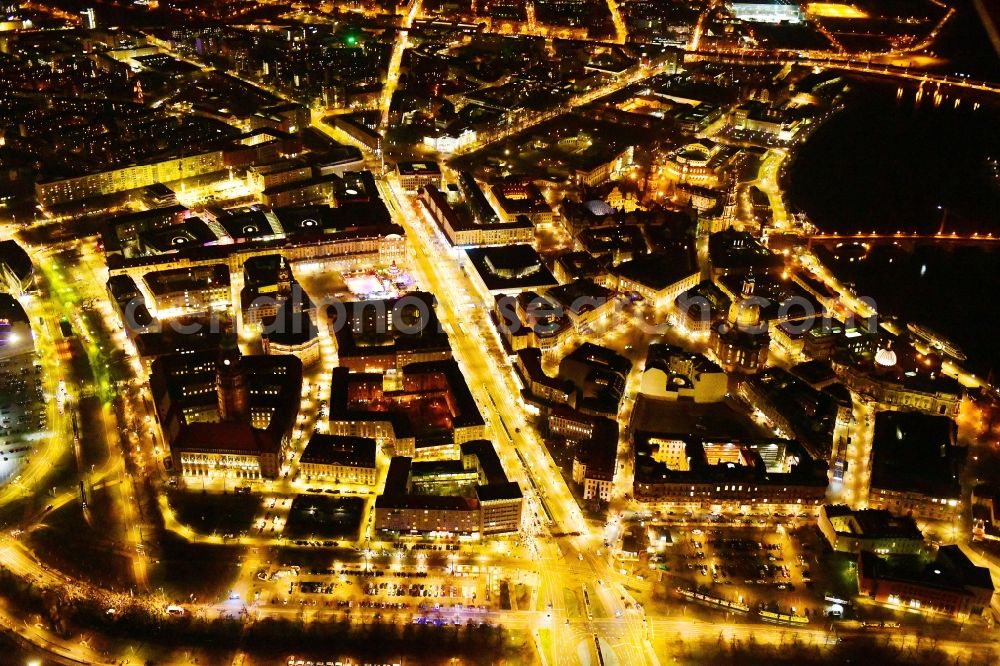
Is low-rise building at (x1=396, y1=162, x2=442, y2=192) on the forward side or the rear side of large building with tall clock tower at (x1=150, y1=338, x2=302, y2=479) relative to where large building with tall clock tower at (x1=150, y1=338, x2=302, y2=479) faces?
on the rear side

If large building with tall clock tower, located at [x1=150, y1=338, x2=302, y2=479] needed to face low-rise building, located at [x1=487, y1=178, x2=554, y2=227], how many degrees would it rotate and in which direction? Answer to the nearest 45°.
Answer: approximately 135° to its left

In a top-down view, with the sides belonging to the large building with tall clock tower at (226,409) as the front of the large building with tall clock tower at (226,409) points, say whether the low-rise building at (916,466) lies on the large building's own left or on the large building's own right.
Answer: on the large building's own left

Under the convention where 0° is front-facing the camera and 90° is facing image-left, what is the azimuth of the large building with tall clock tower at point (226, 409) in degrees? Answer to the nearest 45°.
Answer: approximately 0°

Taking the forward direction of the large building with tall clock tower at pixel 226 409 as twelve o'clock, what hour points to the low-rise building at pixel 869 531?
the low-rise building at pixel 869 531 is roughly at 10 o'clock from the large building with tall clock tower at pixel 226 409.

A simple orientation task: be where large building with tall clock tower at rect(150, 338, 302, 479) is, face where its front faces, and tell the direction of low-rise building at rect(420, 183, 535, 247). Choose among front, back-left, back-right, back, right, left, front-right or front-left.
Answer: back-left

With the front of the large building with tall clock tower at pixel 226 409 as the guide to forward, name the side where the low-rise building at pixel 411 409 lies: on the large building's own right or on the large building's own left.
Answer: on the large building's own left

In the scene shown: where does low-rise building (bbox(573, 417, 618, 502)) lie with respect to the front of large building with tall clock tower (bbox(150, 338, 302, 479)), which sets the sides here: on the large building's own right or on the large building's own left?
on the large building's own left

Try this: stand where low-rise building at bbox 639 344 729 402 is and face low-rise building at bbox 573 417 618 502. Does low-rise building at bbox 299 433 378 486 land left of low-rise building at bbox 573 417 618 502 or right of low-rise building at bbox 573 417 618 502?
right

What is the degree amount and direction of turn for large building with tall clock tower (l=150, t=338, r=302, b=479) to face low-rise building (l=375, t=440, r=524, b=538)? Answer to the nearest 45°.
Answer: approximately 45° to its left
